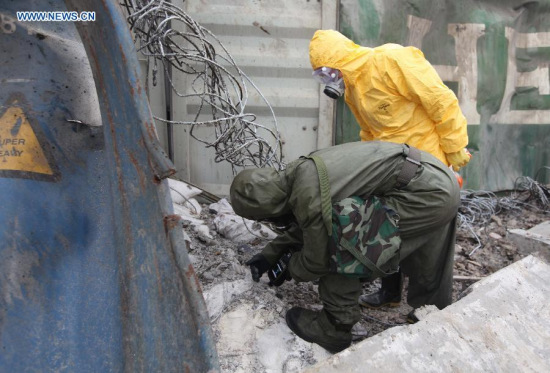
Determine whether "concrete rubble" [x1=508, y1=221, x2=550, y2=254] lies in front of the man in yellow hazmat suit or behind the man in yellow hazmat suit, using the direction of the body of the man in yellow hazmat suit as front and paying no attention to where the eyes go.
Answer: behind

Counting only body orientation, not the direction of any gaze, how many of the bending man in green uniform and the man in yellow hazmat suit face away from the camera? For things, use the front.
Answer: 0

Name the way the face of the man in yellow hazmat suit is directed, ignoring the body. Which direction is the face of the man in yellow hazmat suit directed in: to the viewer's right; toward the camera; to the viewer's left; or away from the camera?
to the viewer's left

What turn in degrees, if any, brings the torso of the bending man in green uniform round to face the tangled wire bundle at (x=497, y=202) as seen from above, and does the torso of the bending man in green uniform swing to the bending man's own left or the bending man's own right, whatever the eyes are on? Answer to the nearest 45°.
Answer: approximately 135° to the bending man's own right

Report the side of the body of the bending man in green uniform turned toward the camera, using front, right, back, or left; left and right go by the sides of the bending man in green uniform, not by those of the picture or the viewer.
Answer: left

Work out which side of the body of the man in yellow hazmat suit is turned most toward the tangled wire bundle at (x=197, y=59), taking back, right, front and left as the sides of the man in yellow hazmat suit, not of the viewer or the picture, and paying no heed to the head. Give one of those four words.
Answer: front

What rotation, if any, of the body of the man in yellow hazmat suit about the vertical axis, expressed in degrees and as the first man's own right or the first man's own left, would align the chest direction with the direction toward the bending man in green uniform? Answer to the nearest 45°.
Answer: approximately 45° to the first man's own left

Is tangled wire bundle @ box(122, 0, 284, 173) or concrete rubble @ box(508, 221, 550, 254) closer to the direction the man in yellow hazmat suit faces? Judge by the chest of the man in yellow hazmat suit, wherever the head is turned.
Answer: the tangled wire bundle

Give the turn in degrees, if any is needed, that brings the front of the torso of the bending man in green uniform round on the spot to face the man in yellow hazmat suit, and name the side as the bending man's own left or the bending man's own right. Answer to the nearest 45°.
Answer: approximately 90° to the bending man's own right

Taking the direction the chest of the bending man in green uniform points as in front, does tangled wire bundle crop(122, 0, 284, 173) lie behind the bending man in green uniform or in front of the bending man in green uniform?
in front

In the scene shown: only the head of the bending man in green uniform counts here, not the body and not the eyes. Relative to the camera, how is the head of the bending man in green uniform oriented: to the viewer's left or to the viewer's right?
to the viewer's left

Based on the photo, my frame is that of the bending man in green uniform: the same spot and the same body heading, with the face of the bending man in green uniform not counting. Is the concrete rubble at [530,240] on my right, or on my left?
on my right
